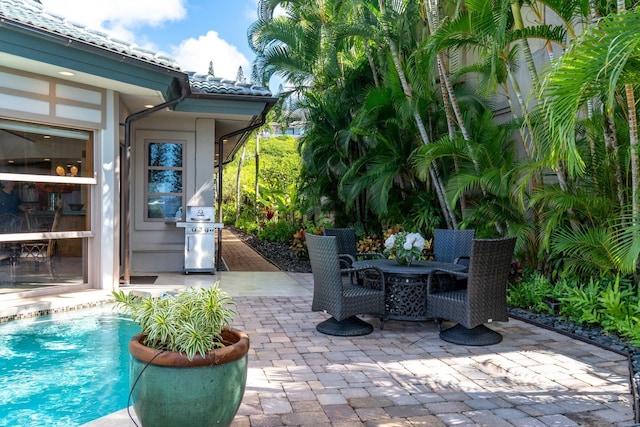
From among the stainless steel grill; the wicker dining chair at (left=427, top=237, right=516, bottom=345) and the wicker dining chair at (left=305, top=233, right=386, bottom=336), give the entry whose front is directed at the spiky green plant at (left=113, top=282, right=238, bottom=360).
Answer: the stainless steel grill

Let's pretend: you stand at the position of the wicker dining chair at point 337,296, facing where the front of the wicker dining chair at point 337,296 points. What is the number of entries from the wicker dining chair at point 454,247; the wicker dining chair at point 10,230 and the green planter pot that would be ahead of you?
1

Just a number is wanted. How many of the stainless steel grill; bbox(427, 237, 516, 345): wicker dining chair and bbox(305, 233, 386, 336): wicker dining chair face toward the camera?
1

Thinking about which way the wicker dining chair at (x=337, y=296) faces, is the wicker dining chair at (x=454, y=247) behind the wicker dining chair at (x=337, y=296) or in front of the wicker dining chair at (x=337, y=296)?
in front

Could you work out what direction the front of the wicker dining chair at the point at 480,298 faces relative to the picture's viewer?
facing away from the viewer and to the left of the viewer

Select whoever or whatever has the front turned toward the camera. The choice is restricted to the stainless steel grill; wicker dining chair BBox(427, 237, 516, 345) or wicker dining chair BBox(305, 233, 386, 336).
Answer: the stainless steel grill

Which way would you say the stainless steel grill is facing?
toward the camera

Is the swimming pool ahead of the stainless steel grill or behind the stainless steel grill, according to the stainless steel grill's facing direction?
ahead

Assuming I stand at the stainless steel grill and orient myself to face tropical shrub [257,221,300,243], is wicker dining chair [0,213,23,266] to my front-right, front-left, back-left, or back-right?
back-left

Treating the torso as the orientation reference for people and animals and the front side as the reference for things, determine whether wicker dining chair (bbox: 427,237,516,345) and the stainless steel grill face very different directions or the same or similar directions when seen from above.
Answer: very different directions

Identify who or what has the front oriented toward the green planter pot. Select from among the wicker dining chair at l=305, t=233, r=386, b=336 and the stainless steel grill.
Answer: the stainless steel grill

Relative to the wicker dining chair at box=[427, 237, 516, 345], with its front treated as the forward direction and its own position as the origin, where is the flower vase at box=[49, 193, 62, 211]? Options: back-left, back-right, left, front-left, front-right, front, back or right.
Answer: front-left

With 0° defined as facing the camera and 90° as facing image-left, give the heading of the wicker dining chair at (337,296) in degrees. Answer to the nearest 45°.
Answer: approximately 225°

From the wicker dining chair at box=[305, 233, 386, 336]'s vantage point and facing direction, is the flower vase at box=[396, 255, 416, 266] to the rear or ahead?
ahead
